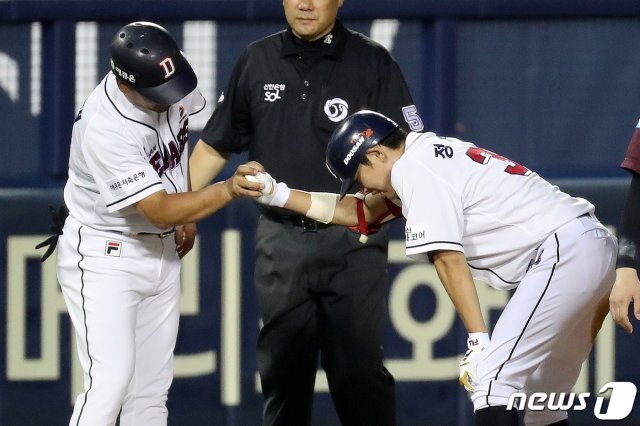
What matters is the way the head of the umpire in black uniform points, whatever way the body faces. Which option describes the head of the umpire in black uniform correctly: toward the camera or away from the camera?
toward the camera

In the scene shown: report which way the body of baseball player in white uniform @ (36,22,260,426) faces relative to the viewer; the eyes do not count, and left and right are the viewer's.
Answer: facing the viewer and to the right of the viewer

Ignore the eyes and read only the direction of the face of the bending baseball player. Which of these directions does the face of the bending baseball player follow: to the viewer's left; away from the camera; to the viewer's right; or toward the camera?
to the viewer's left

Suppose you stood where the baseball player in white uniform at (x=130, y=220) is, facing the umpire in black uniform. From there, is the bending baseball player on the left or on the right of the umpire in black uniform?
right

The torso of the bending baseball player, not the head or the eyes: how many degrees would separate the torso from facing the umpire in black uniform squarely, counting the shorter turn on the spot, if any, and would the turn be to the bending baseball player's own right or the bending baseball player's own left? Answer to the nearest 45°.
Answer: approximately 45° to the bending baseball player's own right

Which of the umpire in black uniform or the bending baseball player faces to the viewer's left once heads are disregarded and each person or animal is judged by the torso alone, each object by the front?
the bending baseball player

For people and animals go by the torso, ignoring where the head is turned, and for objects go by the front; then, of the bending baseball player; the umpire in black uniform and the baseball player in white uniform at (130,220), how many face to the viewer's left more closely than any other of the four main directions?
1

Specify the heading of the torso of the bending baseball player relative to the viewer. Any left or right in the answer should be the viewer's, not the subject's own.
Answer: facing to the left of the viewer

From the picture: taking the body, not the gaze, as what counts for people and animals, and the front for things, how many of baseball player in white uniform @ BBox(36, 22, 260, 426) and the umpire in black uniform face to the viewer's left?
0

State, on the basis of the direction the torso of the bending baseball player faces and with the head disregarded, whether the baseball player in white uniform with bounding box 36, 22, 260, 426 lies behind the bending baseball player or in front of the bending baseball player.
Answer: in front

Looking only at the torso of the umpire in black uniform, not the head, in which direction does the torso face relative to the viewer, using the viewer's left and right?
facing the viewer

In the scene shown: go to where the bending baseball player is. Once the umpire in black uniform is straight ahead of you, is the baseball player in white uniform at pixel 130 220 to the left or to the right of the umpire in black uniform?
left

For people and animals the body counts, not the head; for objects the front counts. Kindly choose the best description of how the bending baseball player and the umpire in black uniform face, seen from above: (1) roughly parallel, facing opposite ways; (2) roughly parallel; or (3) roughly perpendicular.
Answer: roughly perpendicular

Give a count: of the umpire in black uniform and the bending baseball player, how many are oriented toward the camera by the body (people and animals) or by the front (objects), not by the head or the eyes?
1

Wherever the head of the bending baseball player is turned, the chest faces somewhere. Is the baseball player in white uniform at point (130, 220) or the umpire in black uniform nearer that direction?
the baseball player in white uniform

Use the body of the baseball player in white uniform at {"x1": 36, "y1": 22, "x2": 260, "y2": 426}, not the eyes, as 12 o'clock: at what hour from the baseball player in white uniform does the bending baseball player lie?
The bending baseball player is roughly at 11 o'clock from the baseball player in white uniform.
